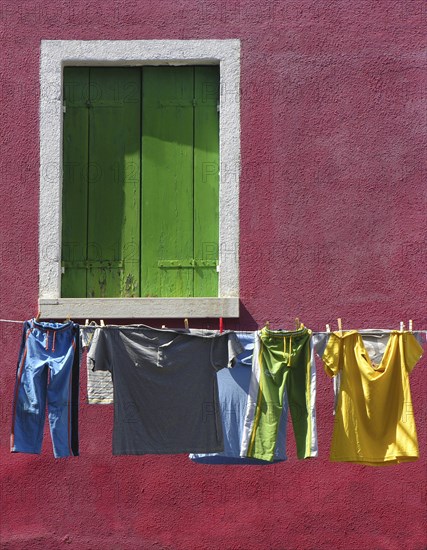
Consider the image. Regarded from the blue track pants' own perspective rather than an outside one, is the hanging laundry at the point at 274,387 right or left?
on its left

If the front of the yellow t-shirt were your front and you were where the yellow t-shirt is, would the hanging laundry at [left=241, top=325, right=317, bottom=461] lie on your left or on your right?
on your right

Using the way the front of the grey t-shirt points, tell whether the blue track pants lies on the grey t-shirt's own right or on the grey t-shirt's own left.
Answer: on the grey t-shirt's own right

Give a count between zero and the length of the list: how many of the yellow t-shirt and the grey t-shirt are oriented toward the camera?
2

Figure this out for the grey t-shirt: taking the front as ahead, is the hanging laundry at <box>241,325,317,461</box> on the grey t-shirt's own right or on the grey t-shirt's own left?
on the grey t-shirt's own left

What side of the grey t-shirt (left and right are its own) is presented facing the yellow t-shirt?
left
